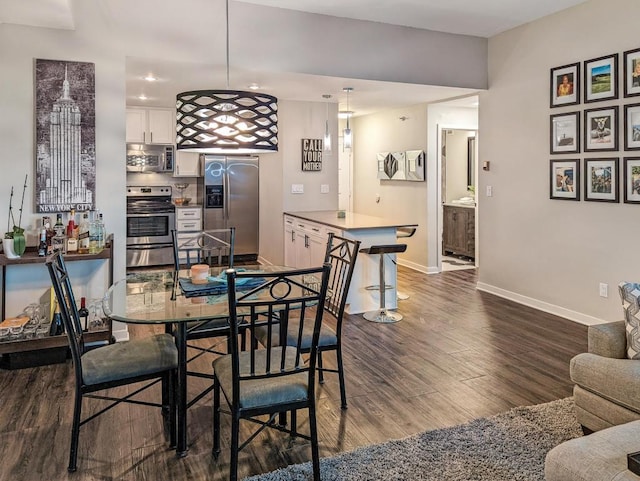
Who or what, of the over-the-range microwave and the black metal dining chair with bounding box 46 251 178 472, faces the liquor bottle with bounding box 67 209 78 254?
the over-the-range microwave

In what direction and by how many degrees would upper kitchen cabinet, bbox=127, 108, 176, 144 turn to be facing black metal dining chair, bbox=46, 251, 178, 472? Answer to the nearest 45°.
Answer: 0° — it already faces it

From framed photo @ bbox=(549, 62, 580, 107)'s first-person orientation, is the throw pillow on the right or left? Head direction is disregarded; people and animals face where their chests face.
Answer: on its left

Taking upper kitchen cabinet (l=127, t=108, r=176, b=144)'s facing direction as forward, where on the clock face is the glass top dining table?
The glass top dining table is roughly at 12 o'clock from the upper kitchen cabinet.

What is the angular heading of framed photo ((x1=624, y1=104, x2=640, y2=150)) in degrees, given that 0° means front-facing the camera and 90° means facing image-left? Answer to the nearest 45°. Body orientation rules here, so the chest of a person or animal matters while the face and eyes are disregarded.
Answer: approximately 45°

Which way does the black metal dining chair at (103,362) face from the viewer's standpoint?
to the viewer's right

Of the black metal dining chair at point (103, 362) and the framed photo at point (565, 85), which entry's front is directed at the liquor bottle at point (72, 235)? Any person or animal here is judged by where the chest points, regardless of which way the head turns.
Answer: the framed photo

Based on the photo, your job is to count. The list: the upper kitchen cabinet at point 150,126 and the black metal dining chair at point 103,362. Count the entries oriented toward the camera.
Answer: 1
